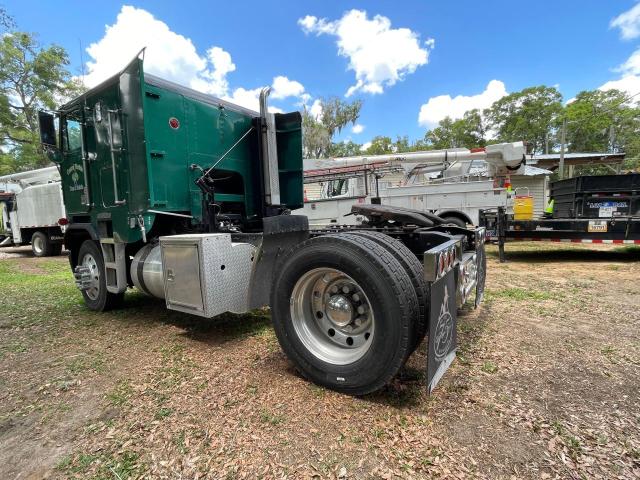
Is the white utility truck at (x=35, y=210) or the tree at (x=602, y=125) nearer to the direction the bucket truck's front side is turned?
the white utility truck

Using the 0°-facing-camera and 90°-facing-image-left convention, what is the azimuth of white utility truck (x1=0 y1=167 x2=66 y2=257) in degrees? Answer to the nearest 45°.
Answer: approximately 135°

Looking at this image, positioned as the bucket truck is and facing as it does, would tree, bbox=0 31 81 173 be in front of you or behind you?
in front

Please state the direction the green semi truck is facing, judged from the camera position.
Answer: facing away from the viewer and to the left of the viewer

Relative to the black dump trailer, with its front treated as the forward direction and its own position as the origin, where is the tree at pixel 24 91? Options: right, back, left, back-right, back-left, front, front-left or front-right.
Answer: front

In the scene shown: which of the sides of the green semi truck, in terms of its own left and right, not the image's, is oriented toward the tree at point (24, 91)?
front

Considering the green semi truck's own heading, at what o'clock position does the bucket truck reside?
The bucket truck is roughly at 3 o'clock from the green semi truck.

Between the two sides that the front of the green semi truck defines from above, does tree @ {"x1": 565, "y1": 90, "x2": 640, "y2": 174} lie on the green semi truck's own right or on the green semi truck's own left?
on the green semi truck's own right

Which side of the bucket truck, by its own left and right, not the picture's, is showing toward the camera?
left

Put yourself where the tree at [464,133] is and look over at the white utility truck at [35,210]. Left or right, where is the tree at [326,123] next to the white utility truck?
right

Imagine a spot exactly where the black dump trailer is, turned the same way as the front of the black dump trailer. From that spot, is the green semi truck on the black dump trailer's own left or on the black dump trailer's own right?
on the black dump trailer's own left

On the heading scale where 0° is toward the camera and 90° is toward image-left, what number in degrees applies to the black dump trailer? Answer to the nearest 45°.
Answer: approximately 90°
